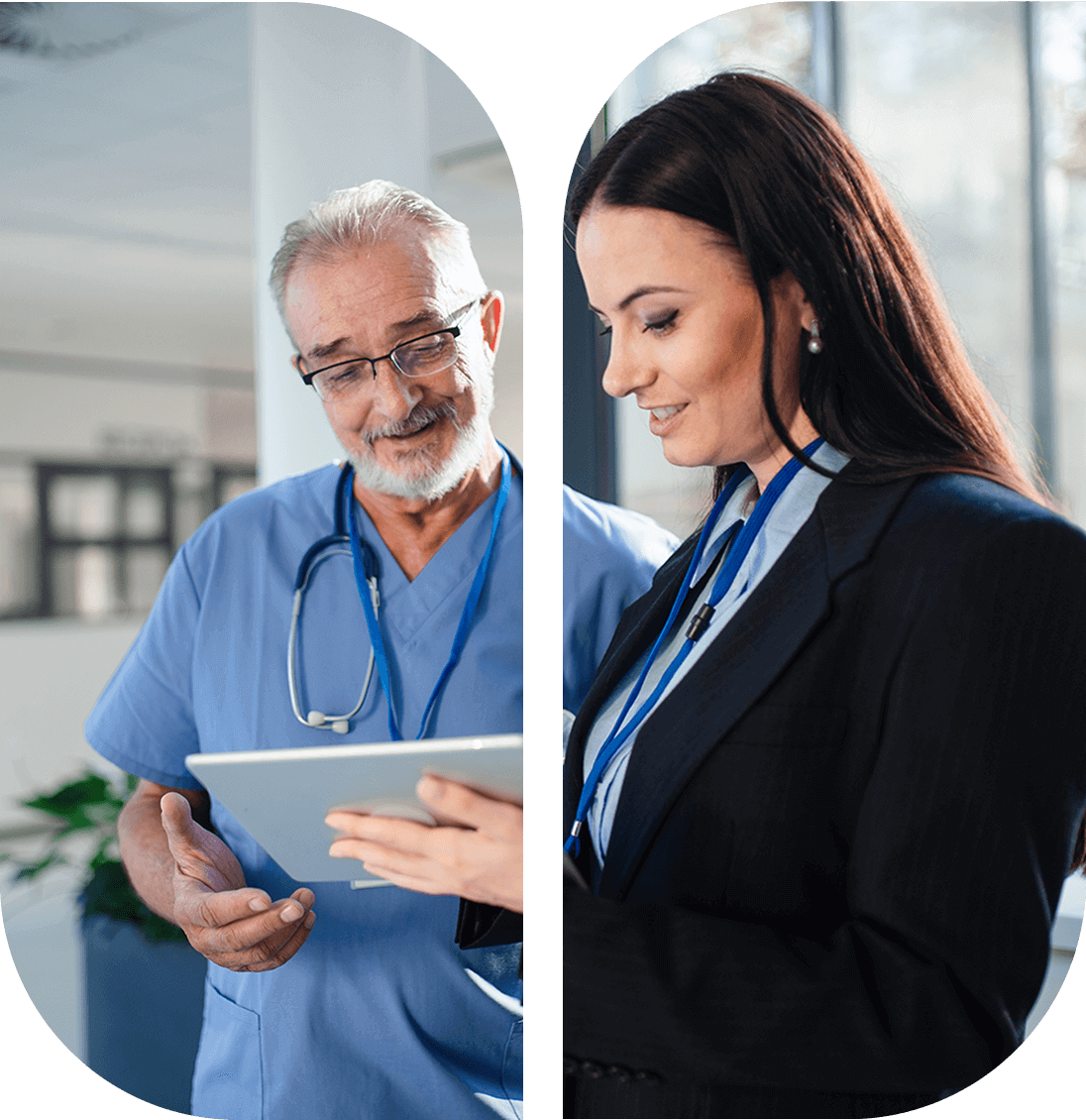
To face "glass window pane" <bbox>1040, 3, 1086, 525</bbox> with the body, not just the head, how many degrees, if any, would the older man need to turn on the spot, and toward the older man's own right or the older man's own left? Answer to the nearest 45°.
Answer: approximately 90° to the older man's own left

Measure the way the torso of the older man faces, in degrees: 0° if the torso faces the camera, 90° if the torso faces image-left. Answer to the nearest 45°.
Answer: approximately 0°

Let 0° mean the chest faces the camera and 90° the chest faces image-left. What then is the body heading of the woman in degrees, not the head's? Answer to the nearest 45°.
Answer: approximately 45°

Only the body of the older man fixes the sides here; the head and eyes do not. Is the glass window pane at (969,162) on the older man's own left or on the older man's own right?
on the older man's own left
